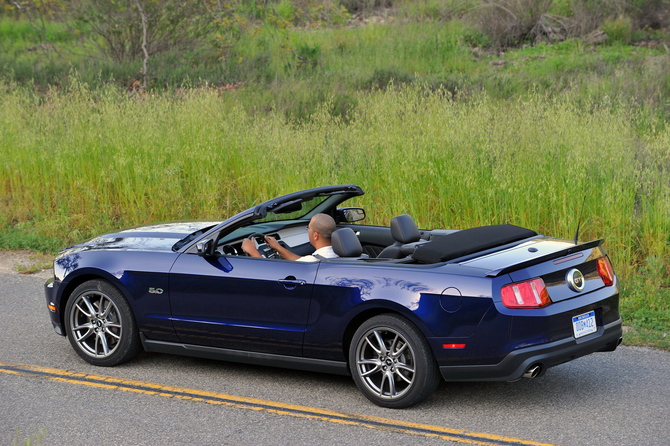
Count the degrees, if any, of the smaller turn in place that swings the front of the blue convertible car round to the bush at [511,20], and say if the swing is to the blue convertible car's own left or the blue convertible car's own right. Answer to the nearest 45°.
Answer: approximately 45° to the blue convertible car's own right

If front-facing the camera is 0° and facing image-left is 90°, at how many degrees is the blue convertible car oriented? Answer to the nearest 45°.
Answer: approximately 135°
